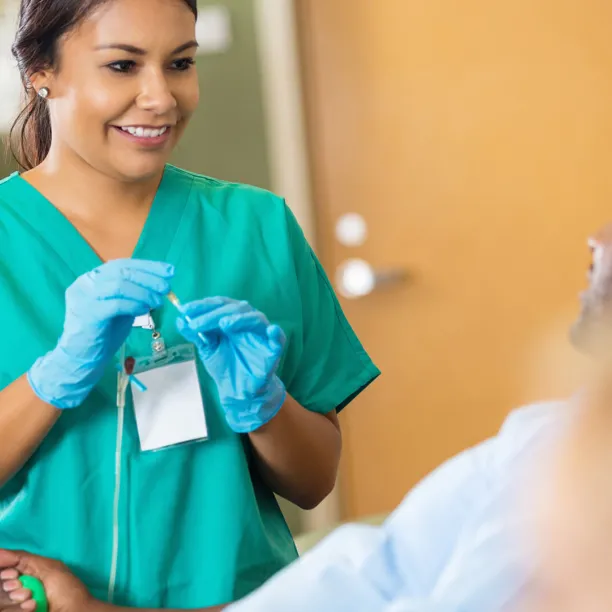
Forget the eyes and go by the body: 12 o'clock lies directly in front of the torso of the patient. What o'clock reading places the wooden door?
The wooden door is roughly at 3 o'clock from the patient.

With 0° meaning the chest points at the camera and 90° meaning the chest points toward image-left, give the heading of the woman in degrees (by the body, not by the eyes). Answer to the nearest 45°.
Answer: approximately 0°

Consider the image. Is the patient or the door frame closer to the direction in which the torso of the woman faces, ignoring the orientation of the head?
the patient

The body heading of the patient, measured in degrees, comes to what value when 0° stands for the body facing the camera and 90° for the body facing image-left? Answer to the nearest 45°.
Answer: approximately 90°

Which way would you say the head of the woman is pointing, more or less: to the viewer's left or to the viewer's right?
to the viewer's right

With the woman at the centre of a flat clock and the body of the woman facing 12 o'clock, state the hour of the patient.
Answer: The patient is roughly at 11 o'clock from the woman.

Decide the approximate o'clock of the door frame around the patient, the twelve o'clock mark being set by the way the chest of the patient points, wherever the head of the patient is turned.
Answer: The door frame is roughly at 3 o'clock from the patient.

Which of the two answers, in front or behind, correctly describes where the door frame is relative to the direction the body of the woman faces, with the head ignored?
behind

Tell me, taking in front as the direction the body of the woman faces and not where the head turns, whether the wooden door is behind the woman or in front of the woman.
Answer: behind

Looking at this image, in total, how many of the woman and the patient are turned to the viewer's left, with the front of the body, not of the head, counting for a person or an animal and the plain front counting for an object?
1
